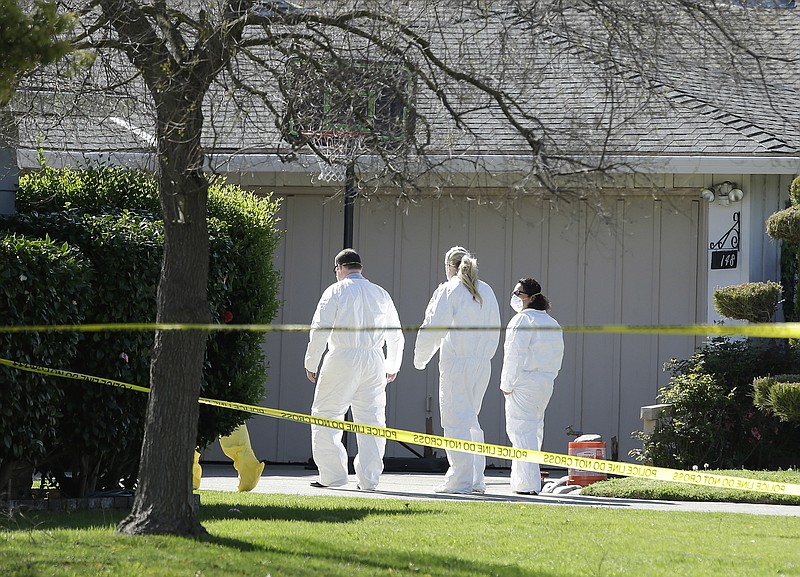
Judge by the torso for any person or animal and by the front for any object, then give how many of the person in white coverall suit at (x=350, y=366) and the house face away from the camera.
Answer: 1

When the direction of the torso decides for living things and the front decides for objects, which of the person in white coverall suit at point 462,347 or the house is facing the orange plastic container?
the house

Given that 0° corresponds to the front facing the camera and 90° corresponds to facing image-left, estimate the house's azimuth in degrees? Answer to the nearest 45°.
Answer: approximately 0°

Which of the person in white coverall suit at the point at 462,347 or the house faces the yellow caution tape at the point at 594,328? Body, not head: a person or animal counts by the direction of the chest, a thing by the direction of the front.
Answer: the house

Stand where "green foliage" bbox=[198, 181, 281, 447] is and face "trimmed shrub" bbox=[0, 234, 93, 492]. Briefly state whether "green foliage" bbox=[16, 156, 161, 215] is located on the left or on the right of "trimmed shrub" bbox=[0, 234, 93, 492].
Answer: right

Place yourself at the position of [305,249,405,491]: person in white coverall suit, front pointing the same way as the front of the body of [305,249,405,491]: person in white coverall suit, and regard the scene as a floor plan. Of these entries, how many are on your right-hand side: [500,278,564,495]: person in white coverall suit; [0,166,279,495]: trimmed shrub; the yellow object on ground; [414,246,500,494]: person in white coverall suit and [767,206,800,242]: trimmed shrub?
3

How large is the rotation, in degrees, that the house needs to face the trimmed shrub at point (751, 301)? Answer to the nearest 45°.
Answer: approximately 45° to its left

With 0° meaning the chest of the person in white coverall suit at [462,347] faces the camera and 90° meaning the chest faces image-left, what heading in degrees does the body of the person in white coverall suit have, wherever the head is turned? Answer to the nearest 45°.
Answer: approximately 135°

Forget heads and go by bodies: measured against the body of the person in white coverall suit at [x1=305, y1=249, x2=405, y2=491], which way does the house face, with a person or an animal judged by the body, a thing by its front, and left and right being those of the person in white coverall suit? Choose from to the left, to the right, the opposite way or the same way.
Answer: the opposite way

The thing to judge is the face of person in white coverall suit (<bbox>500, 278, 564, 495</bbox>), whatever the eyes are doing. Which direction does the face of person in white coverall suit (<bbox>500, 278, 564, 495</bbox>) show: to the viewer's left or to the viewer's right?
to the viewer's left

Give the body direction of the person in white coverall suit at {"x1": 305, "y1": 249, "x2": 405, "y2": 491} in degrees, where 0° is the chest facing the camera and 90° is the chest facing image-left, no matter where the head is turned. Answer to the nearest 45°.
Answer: approximately 180°

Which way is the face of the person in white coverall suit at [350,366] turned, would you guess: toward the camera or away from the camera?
away from the camera
